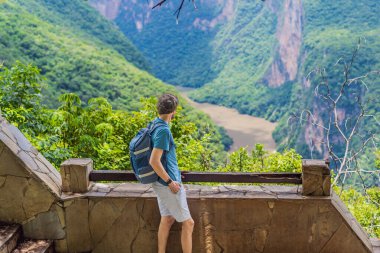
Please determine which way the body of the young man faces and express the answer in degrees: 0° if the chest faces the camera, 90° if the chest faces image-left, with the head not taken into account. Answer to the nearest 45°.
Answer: approximately 270°

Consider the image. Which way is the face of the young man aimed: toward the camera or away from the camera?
away from the camera
